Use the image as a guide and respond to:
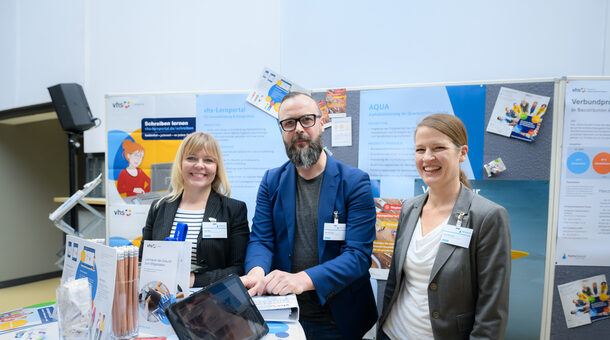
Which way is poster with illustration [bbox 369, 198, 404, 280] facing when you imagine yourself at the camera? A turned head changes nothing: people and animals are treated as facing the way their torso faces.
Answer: facing the viewer

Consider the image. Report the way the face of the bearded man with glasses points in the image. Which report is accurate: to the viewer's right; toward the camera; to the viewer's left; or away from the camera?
toward the camera

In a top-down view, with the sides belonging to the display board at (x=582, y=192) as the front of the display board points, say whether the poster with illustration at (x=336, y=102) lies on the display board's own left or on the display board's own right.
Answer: on the display board's own right

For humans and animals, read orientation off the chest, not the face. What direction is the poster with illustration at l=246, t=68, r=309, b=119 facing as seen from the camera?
toward the camera

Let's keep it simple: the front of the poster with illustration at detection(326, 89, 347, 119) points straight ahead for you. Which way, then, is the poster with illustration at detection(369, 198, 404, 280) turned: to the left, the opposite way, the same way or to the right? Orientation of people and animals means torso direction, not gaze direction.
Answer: the same way

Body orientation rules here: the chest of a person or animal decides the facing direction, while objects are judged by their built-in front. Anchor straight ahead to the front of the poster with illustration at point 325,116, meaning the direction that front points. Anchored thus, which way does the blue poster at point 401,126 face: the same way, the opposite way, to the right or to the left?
the same way

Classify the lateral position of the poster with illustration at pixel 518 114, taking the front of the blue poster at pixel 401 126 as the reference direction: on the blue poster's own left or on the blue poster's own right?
on the blue poster's own left

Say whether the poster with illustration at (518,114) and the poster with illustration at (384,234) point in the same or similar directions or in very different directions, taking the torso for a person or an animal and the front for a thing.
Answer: same or similar directions

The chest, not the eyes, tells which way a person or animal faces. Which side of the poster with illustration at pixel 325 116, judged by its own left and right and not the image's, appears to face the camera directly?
front

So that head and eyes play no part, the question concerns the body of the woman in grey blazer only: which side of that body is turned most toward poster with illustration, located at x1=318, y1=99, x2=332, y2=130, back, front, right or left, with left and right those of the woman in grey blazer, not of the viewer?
right

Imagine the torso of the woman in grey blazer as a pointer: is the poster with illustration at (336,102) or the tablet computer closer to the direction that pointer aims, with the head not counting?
the tablet computer

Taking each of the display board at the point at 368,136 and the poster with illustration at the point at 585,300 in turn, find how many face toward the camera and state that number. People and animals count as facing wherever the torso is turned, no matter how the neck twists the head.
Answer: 2

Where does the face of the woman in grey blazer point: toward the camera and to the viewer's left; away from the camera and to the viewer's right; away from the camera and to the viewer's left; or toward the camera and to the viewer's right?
toward the camera and to the viewer's left
